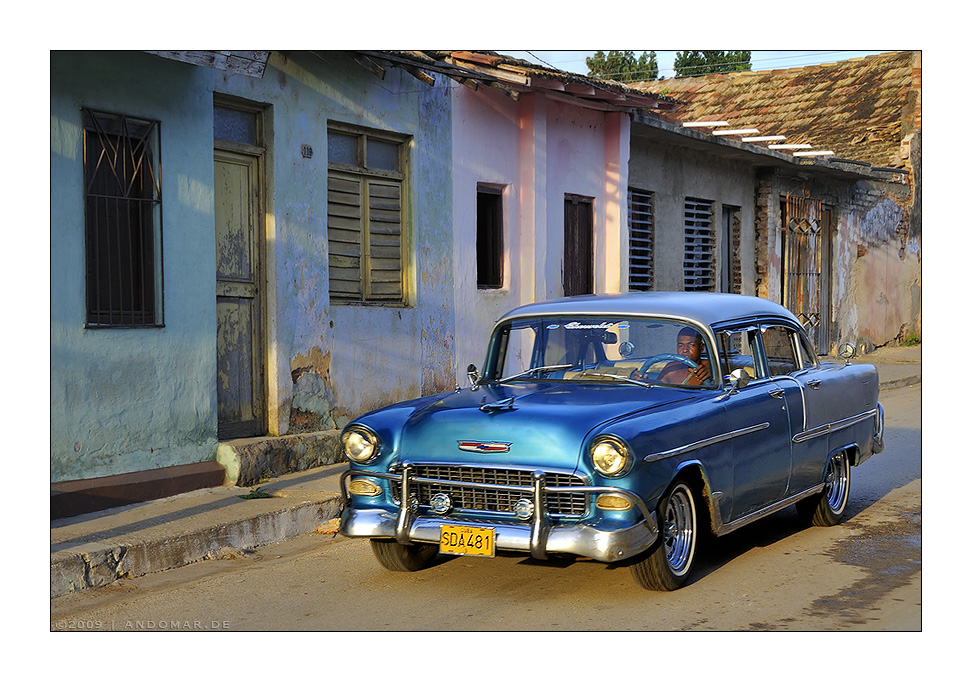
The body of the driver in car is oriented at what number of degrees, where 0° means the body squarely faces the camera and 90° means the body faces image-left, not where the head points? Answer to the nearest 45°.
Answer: approximately 45°

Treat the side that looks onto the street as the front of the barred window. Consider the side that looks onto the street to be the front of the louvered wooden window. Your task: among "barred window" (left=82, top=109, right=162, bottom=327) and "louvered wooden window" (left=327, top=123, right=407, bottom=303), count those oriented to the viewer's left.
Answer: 0

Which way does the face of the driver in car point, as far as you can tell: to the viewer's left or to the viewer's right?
to the viewer's left

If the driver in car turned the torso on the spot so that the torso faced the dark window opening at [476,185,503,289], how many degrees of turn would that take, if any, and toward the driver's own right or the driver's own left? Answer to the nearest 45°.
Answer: approximately 135° to the driver's own right

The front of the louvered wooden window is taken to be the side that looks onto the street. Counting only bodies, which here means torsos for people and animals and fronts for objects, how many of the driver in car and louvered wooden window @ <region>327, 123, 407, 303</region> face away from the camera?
0

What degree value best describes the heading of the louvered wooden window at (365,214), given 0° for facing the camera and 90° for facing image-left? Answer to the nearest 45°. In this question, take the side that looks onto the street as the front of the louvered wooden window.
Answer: approximately 315°

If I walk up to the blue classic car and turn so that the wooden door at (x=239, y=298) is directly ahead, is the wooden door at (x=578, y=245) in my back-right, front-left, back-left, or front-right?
front-right

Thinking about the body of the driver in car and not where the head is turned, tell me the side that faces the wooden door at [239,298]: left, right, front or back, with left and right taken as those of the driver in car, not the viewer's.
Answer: right

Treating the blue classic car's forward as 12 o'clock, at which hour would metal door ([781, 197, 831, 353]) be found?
The metal door is roughly at 5 o'clock from the blue classic car.

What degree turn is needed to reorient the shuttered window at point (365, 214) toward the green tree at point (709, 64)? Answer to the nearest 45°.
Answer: approximately 90° to its left

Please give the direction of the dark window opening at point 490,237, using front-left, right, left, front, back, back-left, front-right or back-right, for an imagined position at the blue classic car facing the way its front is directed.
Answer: back-right

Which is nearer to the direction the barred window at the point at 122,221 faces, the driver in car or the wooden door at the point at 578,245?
the driver in car

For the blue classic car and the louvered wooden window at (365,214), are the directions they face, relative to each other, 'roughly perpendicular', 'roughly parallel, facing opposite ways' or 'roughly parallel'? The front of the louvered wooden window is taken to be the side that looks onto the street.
roughly perpendicular

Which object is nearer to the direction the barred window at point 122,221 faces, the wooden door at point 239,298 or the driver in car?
the driver in car

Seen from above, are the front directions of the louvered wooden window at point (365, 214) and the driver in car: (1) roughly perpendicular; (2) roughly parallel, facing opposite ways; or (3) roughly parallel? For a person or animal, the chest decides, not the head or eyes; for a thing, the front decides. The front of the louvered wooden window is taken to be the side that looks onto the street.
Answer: roughly perpendicular

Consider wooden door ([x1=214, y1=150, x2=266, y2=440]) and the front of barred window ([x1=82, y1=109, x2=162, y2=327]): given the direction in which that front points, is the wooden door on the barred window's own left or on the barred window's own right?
on the barred window's own left
